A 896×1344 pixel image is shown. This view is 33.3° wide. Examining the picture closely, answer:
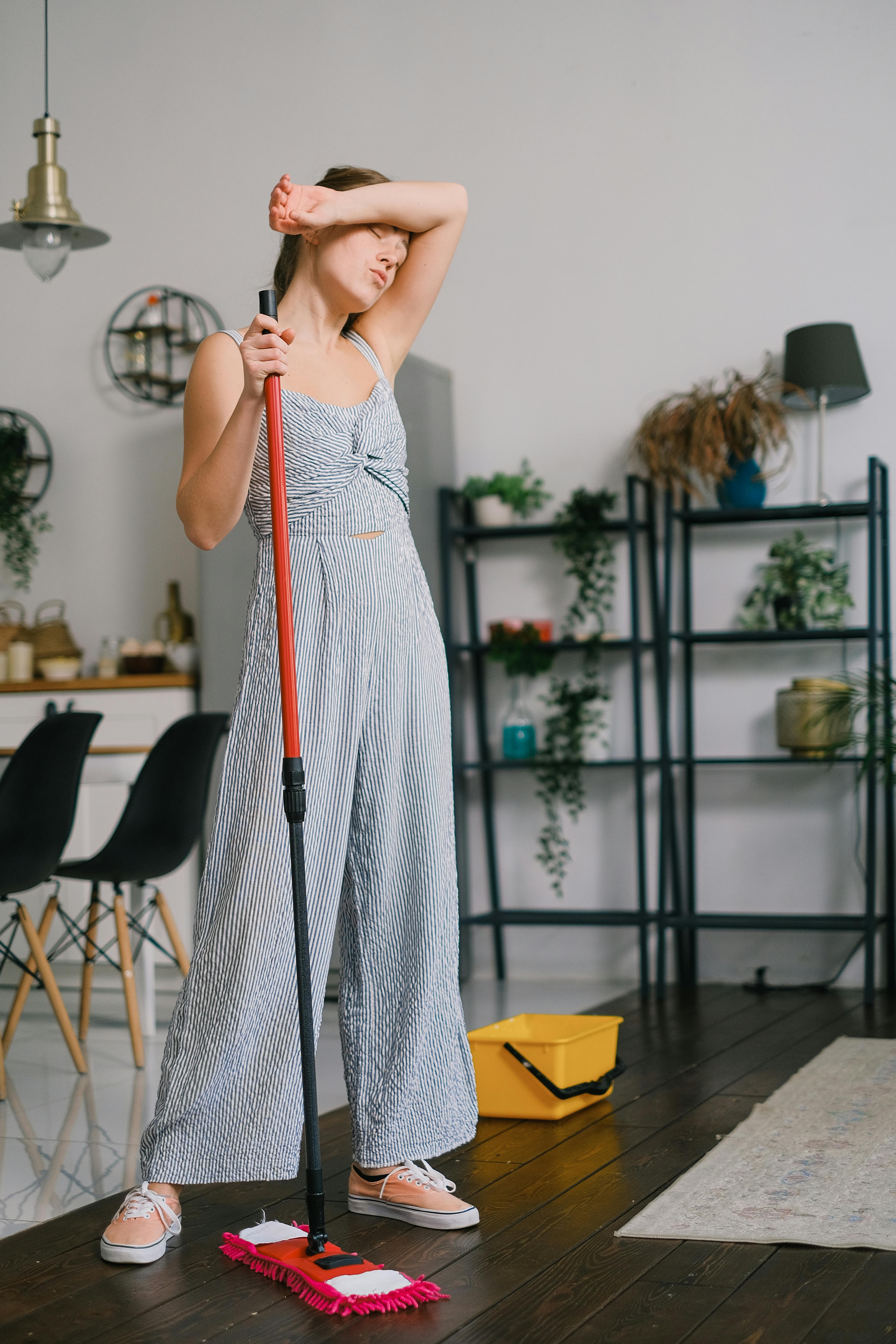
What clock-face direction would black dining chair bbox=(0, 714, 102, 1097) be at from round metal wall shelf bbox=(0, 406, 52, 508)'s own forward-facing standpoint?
The black dining chair is roughly at 12 o'clock from the round metal wall shelf.

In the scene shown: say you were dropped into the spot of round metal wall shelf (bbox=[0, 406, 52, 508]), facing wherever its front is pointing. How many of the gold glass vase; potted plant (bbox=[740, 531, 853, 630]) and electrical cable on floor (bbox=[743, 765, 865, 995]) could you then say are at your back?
0

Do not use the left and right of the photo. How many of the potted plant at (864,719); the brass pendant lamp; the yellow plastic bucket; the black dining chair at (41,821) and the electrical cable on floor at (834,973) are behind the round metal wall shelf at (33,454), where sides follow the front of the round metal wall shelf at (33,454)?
0

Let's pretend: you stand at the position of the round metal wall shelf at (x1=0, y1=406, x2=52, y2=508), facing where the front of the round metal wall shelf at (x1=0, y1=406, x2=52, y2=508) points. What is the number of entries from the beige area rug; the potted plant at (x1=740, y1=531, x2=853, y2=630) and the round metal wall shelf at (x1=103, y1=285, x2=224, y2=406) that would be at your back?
0

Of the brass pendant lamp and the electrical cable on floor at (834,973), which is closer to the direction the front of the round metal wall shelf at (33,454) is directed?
the brass pendant lamp

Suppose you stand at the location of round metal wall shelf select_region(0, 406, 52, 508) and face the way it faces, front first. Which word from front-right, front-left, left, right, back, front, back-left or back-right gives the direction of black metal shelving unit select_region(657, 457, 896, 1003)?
front-left

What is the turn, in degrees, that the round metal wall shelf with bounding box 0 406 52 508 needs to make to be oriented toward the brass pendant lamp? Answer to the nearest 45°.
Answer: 0° — it already faces it

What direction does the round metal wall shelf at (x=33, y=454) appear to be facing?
toward the camera

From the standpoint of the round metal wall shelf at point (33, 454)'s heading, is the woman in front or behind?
in front

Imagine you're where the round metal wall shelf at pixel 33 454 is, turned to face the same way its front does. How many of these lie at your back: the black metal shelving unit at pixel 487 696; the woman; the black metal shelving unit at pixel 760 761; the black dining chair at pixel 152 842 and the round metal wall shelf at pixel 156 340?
0

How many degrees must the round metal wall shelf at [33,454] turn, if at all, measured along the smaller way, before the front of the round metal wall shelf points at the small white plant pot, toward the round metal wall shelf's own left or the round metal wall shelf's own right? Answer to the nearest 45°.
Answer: approximately 45° to the round metal wall shelf's own left

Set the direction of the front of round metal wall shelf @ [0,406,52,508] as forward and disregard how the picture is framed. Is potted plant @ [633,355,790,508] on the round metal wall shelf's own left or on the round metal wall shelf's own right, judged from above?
on the round metal wall shelf's own left

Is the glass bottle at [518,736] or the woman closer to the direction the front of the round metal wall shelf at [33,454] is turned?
the woman

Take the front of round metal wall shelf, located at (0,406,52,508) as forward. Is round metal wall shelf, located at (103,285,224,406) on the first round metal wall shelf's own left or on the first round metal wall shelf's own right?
on the first round metal wall shelf's own left

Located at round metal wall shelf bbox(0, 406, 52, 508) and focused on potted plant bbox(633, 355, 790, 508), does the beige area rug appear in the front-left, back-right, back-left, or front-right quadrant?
front-right

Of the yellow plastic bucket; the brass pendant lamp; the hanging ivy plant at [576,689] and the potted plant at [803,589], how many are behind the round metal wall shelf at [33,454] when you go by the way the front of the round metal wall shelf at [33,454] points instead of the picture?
0

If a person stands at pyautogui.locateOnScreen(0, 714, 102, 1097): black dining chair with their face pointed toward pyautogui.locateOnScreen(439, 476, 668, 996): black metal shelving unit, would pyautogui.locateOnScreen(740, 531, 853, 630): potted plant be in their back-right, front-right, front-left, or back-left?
front-right

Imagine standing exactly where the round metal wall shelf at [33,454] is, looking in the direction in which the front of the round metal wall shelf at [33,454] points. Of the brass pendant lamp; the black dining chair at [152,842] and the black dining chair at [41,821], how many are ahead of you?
3
